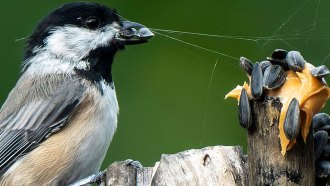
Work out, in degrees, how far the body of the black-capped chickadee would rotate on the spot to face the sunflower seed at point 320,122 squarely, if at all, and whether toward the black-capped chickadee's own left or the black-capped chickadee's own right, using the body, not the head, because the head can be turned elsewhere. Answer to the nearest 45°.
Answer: approximately 45° to the black-capped chickadee's own right

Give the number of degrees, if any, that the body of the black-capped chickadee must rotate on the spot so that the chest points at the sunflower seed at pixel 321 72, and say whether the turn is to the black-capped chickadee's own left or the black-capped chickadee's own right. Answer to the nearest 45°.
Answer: approximately 45° to the black-capped chickadee's own right

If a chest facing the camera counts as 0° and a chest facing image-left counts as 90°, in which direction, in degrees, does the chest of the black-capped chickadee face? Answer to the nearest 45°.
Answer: approximately 270°
